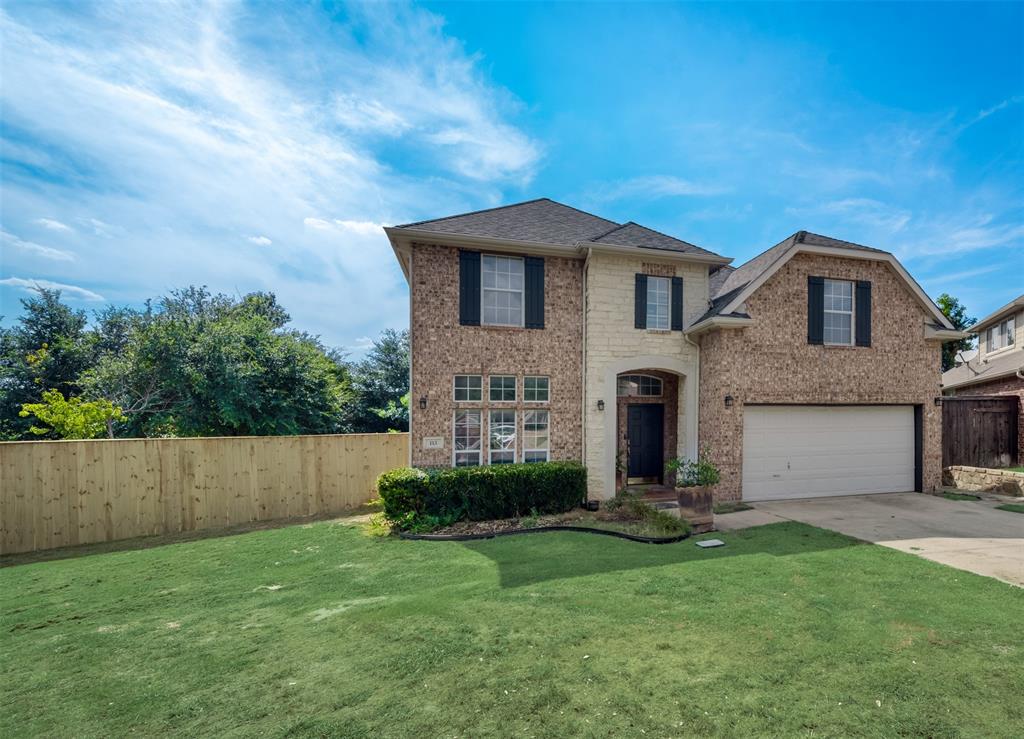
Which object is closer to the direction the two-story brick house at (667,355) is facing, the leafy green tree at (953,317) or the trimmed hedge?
the trimmed hedge

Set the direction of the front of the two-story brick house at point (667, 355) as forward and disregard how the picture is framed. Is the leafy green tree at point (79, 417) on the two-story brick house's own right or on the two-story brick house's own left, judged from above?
on the two-story brick house's own right

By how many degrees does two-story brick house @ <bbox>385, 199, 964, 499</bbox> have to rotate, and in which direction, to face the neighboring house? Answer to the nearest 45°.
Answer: approximately 135° to its left

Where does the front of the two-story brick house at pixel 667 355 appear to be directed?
toward the camera
